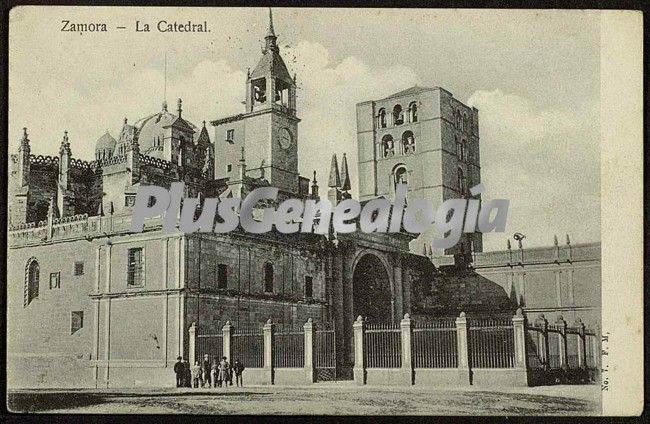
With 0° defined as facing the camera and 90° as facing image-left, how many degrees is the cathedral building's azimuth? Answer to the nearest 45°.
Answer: approximately 315°
